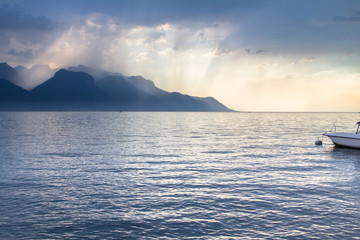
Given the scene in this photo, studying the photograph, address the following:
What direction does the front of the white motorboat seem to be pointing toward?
to the viewer's left
